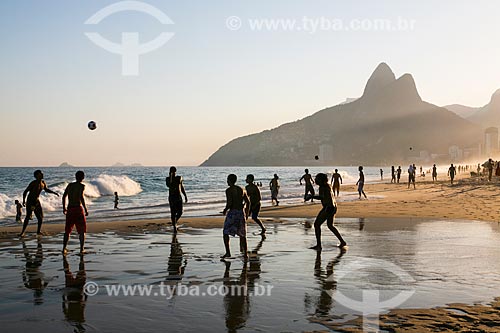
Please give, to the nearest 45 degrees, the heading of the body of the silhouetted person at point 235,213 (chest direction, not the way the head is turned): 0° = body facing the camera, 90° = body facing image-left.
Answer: approximately 135°

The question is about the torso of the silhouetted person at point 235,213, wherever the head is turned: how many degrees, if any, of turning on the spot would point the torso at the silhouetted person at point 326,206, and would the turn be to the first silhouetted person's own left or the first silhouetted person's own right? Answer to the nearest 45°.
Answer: approximately 90° to the first silhouetted person's own right

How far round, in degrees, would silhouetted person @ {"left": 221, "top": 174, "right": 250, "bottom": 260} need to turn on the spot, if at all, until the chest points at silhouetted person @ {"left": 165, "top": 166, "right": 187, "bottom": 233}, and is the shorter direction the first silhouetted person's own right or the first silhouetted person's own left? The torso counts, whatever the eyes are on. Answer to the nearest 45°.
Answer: approximately 45° to the first silhouetted person's own right

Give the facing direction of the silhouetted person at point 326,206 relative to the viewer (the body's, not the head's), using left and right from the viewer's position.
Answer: facing to the left of the viewer

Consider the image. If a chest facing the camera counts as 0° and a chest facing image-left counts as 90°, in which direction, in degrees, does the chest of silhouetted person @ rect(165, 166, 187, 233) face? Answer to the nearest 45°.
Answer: approximately 0°

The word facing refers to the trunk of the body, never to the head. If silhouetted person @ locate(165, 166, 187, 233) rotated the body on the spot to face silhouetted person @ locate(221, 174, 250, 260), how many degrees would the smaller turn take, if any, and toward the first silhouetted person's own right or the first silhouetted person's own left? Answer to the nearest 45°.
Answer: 0° — they already face them

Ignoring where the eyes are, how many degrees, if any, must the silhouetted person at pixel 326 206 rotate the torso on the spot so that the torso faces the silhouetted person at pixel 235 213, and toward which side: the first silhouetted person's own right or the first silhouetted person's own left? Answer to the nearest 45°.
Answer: approximately 45° to the first silhouetted person's own left
